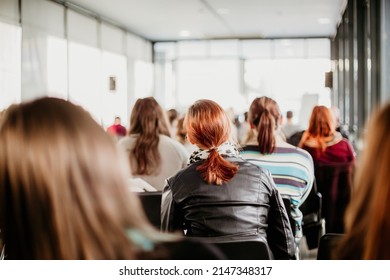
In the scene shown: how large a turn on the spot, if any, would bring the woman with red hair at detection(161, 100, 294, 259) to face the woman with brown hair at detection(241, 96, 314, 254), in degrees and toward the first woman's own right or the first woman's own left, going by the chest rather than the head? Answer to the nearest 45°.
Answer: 0° — they already face them

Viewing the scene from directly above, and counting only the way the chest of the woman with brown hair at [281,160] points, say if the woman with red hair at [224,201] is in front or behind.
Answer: behind

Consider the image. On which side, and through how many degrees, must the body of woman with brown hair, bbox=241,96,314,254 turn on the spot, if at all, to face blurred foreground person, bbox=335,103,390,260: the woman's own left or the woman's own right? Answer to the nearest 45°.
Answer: approximately 180°

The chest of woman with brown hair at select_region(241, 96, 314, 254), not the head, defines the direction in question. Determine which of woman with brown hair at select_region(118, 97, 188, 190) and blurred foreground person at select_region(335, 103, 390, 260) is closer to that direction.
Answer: the woman with brown hair

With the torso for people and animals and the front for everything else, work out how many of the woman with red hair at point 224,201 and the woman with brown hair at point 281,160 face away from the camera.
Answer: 2

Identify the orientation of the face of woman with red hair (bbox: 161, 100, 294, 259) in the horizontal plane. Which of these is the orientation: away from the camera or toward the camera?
away from the camera

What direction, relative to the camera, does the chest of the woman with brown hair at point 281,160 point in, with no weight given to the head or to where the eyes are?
away from the camera

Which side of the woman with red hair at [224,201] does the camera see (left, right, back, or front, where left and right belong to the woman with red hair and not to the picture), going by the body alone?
back

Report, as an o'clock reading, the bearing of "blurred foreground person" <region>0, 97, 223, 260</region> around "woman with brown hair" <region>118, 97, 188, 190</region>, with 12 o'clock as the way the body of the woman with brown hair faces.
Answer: The blurred foreground person is roughly at 6 o'clock from the woman with brown hair.

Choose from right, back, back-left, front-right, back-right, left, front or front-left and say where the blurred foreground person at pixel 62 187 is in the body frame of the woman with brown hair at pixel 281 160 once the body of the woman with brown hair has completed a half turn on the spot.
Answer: front

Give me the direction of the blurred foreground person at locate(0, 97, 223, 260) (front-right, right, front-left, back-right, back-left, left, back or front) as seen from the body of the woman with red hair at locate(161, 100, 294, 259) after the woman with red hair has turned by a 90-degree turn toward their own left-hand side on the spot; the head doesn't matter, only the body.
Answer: left

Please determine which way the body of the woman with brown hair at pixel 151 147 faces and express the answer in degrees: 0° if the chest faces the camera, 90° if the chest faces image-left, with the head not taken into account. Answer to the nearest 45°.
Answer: approximately 180°

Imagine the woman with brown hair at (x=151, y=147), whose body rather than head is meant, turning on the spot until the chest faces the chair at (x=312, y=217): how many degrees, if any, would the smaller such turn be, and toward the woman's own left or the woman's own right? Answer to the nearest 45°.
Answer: approximately 90° to the woman's own right
